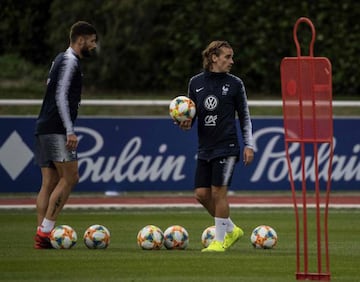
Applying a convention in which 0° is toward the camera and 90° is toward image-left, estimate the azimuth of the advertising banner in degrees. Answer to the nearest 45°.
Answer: approximately 0°

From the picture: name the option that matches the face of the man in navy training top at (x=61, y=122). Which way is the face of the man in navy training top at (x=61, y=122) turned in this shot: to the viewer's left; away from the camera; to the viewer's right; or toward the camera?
to the viewer's right

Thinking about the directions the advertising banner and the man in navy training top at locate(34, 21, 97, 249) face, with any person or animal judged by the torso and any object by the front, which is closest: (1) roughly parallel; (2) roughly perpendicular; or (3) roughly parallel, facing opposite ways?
roughly perpendicular

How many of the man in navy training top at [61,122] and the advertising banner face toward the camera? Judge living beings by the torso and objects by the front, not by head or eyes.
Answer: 1

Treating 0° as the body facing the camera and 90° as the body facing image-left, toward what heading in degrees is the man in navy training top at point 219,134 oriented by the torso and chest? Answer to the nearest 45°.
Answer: approximately 45°

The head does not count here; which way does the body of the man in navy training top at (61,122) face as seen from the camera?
to the viewer's right
